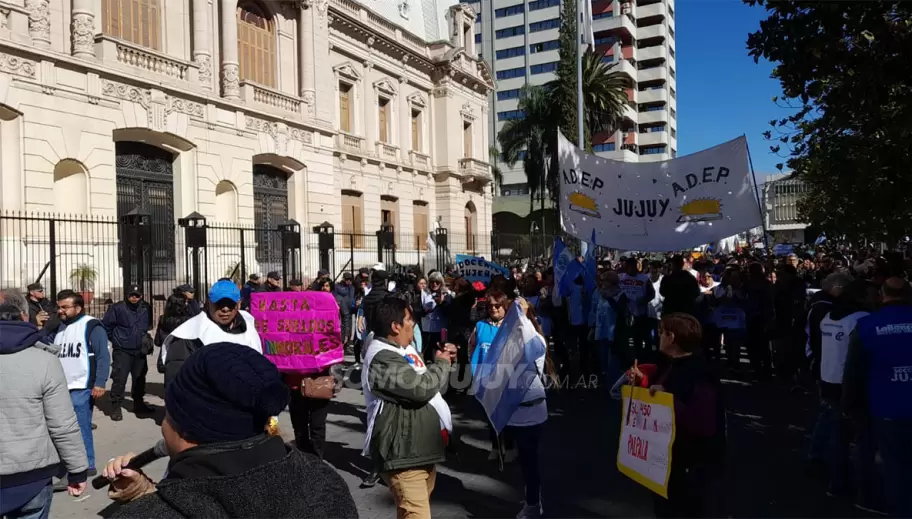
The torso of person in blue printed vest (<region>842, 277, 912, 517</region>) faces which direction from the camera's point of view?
away from the camera

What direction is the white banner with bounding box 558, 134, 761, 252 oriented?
toward the camera

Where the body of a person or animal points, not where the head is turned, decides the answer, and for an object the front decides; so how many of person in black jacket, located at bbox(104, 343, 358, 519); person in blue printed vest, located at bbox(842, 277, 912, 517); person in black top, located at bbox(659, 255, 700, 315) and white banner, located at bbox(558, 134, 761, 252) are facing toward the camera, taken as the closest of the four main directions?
1

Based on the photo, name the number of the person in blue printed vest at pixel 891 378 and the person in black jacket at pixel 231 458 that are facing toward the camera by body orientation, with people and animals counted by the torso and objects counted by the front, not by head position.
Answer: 0

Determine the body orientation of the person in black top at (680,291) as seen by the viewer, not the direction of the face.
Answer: away from the camera

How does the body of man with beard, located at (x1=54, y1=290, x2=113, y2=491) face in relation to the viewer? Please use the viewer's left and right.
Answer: facing the viewer and to the left of the viewer

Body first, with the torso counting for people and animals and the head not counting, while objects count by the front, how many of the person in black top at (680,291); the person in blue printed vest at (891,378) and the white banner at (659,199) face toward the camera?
1

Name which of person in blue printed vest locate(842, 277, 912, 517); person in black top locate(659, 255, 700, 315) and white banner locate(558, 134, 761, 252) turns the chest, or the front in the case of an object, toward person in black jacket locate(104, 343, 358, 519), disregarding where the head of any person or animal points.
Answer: the white banner

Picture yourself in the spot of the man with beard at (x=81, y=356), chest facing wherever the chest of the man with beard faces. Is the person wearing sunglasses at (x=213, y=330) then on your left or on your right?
on your left

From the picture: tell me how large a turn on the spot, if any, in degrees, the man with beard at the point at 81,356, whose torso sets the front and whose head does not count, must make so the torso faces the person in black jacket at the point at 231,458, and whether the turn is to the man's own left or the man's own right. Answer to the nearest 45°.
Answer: approximately 45° to the man's own left

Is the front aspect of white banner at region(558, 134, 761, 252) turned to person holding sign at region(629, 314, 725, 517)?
yes

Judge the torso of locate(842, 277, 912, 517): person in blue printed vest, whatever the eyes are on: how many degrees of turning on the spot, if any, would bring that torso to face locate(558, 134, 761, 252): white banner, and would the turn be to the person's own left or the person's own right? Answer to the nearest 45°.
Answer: approximately 45° to the person's own left
